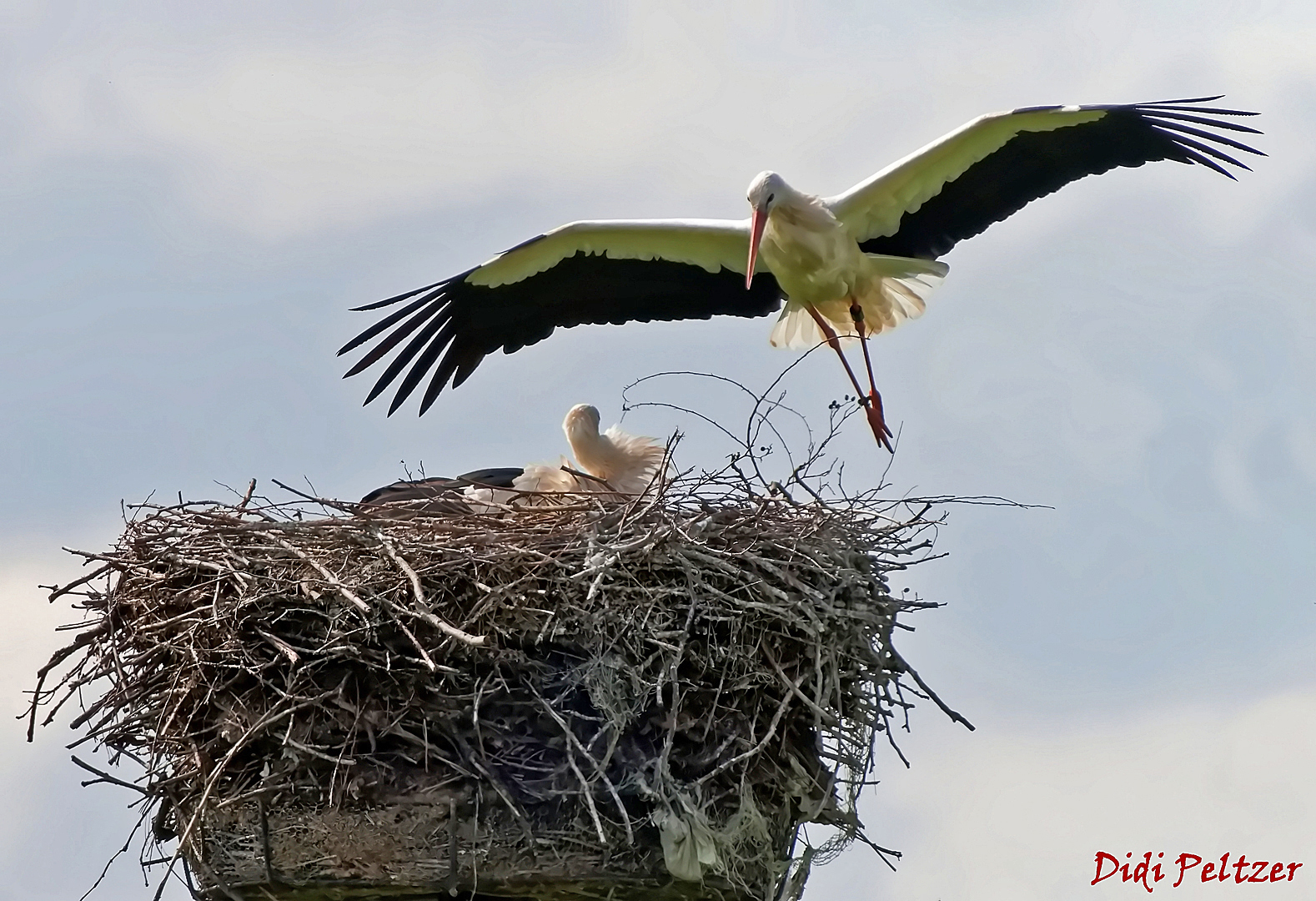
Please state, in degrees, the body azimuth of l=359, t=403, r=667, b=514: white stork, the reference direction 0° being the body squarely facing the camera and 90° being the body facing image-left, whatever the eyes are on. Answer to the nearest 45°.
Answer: approximately 270°

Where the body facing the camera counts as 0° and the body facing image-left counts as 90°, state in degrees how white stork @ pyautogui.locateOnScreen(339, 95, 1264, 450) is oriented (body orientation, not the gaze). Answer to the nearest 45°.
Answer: approximately 45°

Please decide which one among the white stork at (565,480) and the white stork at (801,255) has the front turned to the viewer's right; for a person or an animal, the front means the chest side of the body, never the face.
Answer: the white stork at (565,480)

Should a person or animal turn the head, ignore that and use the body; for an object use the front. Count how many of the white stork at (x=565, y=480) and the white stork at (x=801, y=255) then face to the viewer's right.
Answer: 1
